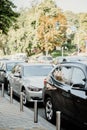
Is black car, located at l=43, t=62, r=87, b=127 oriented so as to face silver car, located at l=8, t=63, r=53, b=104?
no

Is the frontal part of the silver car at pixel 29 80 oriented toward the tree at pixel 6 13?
no

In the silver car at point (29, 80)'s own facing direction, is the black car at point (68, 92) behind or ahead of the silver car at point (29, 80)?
ahead

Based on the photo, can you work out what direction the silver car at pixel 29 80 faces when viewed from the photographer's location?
facing the viewer and to the right of the viewer

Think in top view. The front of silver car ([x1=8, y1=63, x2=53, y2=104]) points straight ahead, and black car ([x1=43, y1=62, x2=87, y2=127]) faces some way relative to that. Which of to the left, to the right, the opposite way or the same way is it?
the same way
